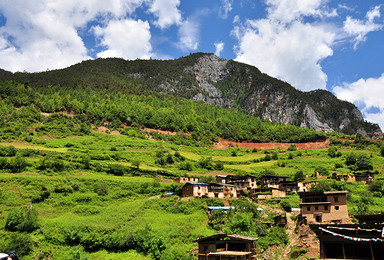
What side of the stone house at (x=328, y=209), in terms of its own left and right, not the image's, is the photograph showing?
front

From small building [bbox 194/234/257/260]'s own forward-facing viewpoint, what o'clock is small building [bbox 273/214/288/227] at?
small building [bbox 273/214/288/227] is roughly at 7 o'clock from small building [bbox 194/234/257/260].

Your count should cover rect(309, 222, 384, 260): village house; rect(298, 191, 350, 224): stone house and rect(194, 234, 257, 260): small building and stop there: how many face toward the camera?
3

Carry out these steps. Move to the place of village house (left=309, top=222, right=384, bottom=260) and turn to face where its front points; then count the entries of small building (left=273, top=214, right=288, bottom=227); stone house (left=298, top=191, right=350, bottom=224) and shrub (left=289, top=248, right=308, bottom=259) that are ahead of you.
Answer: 0

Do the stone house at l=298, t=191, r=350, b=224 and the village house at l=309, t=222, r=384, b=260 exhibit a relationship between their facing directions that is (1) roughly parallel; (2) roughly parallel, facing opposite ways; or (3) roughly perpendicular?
roughly parallel

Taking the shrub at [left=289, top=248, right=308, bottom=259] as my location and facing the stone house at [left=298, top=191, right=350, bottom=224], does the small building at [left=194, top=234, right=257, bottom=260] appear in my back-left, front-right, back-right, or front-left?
back-left

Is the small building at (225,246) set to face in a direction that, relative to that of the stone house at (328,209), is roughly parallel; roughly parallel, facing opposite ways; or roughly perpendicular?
roughly parallel

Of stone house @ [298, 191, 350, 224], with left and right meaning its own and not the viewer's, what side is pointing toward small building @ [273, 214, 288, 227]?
right

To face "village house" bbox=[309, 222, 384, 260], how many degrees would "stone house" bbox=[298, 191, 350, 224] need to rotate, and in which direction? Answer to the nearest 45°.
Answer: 0° — it already faces it

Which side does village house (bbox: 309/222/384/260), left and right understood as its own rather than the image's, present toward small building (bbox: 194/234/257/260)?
right

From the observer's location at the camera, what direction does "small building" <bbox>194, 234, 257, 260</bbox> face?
facing the viewer

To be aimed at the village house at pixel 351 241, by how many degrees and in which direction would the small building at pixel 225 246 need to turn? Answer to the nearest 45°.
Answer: approximately 45° to its left

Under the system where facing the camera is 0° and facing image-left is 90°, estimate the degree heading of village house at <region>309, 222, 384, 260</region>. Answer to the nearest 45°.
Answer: approximately 0°

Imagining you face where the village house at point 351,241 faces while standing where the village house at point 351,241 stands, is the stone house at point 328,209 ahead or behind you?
behind

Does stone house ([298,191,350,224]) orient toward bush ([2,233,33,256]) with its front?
no

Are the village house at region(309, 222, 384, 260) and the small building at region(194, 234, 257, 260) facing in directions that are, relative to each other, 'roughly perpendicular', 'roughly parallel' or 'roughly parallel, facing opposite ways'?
roughly parallel

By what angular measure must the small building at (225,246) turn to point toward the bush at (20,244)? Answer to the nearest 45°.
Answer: approximately 90° to its right

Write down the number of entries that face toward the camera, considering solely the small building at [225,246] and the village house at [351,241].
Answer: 2
